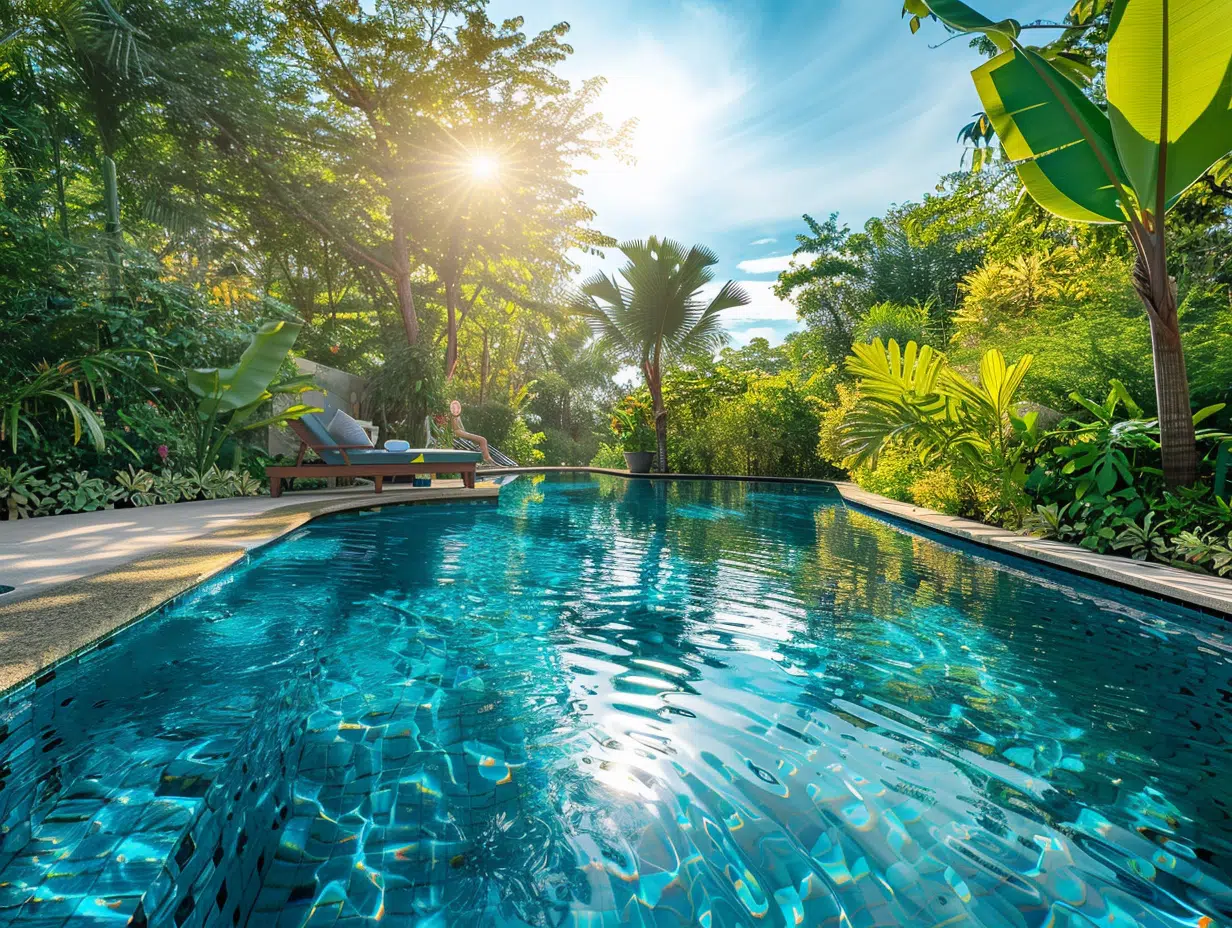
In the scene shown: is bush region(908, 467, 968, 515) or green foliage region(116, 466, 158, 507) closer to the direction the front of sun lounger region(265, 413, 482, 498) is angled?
the bush

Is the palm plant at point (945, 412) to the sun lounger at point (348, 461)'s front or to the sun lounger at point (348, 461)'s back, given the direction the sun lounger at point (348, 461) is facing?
to the front

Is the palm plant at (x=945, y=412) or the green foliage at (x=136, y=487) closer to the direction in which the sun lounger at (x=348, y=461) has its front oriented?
the palm plant

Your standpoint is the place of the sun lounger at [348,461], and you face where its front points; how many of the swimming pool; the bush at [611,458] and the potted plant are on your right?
1

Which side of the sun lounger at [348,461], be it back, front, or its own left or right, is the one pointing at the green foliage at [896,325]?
front

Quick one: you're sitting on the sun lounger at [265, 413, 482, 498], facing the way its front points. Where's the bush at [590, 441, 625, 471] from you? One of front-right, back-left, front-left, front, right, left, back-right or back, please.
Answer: front-left

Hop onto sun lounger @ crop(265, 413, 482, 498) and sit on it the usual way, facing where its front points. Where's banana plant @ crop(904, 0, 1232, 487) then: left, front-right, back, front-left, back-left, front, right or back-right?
front-right

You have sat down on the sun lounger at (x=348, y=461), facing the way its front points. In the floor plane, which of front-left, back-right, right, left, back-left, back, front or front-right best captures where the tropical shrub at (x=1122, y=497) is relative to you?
front-right

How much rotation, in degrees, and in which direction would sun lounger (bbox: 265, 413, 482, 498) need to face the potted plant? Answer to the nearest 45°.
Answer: approximately 45° to its left

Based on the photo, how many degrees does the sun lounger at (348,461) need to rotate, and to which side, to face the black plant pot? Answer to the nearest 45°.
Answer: approximately 45° to its left

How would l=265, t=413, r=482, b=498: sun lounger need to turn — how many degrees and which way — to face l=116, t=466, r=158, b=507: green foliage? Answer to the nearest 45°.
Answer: approximately 180°

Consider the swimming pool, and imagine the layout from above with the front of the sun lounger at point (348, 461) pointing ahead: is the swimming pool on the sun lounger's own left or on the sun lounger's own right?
on the sun lounger's own right

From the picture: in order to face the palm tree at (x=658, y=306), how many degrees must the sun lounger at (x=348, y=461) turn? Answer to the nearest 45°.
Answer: approximately 45° to its left

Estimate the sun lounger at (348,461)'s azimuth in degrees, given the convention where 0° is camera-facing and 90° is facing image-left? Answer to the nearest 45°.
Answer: approximately 270°

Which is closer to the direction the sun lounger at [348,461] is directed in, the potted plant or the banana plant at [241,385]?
the potted plant
